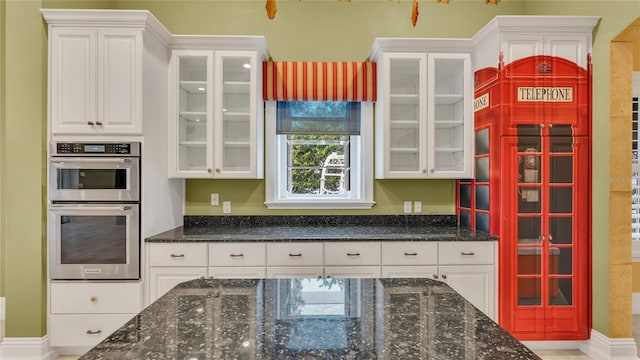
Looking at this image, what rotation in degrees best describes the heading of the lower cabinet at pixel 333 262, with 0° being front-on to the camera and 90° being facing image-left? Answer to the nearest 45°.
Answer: approximately 0°

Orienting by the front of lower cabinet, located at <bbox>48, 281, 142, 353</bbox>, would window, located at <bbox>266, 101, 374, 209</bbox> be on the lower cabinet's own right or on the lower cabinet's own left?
on the lower cabinet's own left

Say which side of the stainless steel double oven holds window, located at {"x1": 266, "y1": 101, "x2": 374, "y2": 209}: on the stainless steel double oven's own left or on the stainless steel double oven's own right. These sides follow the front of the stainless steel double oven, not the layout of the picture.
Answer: on the stainless steel double oven's own left

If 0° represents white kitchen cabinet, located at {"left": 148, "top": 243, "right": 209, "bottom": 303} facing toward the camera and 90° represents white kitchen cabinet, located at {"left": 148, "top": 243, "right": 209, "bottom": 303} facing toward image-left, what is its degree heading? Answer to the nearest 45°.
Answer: approximately 0°

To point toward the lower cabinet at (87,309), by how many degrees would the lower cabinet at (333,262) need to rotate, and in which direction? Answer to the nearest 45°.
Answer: approximately 90° to its right

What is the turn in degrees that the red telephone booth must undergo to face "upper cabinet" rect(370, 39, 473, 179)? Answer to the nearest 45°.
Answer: approximately 90° to its right
